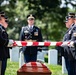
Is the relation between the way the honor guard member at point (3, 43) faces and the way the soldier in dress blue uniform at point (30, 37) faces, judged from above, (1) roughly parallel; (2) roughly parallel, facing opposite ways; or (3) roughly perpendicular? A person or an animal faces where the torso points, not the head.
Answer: roughly perpendicular

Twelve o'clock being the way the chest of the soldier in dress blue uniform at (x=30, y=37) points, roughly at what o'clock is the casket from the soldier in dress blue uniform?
The casket is roughly at 12 o'clock from the soldier in dress blue uniform.

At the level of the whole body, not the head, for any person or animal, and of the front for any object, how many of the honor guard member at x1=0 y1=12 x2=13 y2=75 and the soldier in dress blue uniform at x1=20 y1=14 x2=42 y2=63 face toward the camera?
1

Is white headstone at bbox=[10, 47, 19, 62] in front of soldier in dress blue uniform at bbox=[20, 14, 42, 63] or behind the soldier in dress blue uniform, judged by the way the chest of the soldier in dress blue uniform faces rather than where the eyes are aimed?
behind

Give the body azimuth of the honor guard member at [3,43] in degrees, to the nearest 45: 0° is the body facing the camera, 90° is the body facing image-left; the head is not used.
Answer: approximately 270°

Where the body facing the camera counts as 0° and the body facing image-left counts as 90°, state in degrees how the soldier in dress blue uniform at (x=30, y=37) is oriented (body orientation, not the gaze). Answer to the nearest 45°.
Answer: approximately 0°
